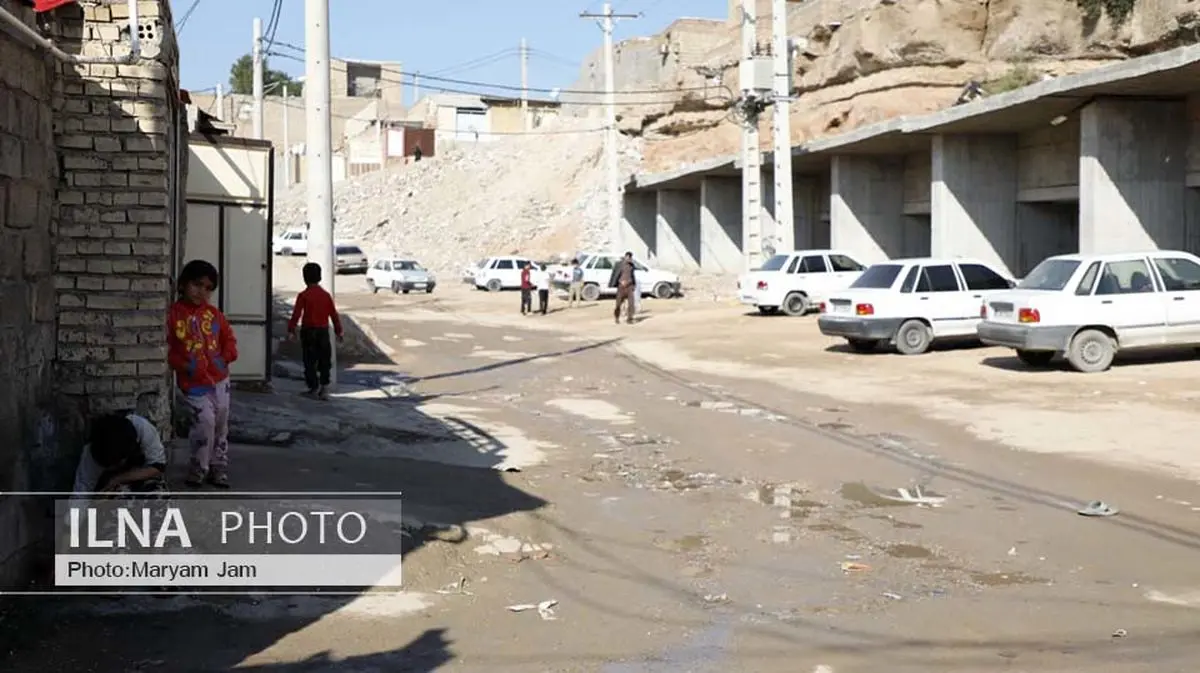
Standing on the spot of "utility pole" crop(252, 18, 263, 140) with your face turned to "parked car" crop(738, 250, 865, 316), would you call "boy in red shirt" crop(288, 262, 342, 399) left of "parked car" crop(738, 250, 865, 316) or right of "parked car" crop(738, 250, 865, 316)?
right

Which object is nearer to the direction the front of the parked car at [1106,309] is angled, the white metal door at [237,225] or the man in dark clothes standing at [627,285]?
the man in dark clothes standing

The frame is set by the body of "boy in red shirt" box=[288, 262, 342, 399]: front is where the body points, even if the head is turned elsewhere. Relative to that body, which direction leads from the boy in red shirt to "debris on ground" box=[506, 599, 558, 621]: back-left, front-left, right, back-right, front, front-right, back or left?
back

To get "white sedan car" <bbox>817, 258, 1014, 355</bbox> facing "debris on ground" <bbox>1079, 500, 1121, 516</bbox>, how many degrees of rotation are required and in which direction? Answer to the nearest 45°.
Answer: approximately 135° to its right

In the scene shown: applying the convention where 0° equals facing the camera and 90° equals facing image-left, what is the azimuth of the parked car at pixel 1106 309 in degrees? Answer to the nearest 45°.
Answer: approximately 225°

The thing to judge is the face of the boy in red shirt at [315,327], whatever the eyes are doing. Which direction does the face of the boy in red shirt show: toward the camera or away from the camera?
away from the camera

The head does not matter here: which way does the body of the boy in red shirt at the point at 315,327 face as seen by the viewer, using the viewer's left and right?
facing away from the viewer

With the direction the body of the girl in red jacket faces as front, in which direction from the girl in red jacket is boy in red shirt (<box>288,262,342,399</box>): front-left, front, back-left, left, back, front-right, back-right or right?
back

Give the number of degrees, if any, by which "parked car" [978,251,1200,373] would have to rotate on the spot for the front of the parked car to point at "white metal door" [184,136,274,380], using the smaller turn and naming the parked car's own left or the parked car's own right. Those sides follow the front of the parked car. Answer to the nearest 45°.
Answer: approximately 180°

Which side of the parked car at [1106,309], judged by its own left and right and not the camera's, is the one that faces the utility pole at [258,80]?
left

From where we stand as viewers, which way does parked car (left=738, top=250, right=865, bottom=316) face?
facing away from the viewer and to the right of the viewer
